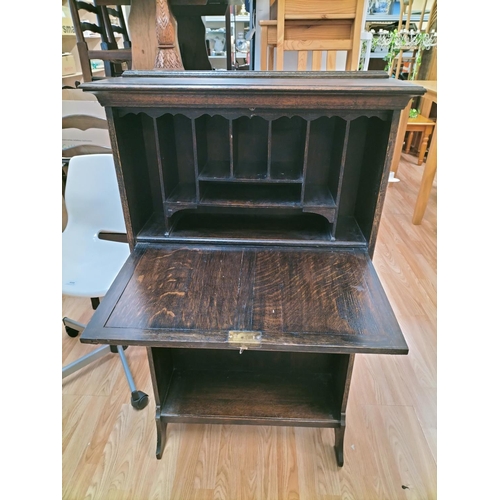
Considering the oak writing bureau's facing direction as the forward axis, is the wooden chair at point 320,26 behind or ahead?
behind

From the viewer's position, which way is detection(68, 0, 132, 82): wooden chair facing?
facing the viewer and to the right of the viewer
